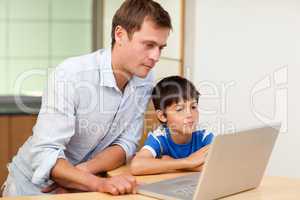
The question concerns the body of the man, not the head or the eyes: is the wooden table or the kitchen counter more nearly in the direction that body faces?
the wooden table

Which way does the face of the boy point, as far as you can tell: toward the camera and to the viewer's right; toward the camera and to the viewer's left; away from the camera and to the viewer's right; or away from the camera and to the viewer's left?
toward the camera and to the viewer's right

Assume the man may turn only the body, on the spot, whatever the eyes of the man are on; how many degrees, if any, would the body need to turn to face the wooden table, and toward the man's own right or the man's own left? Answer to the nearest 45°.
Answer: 0° — they already face it

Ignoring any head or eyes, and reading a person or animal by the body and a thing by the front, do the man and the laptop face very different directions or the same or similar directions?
very different directions

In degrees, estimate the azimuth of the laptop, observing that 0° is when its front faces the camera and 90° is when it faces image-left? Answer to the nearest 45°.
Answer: approximately 135°

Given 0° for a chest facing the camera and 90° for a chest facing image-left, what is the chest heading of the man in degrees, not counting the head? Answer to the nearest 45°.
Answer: approximately 315°

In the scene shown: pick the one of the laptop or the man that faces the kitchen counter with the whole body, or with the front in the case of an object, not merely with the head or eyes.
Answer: the laptop

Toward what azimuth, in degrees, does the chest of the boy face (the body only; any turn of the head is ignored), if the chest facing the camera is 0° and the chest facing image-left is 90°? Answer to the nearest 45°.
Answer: approximately 315°

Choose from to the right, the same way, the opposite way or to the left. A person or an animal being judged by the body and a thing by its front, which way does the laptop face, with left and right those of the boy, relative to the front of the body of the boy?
the opposite way

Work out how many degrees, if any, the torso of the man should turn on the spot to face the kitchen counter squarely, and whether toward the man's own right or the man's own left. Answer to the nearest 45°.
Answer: approximately 135° to the man's own left

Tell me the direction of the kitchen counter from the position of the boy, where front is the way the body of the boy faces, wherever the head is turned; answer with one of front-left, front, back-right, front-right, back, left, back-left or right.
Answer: back
